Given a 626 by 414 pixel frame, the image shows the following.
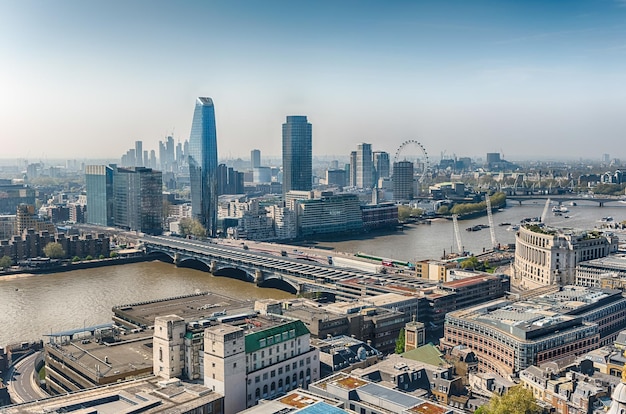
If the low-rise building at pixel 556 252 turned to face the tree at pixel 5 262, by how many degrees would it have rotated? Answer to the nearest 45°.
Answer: approximately 45° to its right

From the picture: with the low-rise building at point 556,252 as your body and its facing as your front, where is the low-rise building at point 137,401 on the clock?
the low-rise building at point 137,401 is roughly at 11 o'clock from the low-rise building at point 556,252.

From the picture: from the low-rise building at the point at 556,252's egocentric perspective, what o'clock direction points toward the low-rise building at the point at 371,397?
the low-rise building at the point at 371,397 is roughly at 11 o'clock from the low-rise building at the point at 556,252.

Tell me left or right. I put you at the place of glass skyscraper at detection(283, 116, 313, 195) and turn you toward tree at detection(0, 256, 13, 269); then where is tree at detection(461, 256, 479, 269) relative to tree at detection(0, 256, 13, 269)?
left

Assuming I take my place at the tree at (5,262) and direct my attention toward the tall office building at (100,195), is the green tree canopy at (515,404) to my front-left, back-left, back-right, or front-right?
back-right

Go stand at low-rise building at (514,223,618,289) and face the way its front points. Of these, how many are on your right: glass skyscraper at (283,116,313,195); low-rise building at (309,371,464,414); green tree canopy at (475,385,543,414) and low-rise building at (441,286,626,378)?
1

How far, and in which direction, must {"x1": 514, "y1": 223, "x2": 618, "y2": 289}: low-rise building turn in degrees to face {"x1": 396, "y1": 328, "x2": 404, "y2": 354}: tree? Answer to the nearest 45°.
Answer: approximately 45° to its left

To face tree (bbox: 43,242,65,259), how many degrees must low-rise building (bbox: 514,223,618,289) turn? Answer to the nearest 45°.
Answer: approximately 45° to its right

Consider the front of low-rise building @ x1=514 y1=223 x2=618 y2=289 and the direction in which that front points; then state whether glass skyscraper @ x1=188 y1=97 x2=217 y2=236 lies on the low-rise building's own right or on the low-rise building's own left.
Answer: on the low-rise building's own right

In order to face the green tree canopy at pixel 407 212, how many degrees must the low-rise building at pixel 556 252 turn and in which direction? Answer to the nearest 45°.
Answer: approximately 90° to its right

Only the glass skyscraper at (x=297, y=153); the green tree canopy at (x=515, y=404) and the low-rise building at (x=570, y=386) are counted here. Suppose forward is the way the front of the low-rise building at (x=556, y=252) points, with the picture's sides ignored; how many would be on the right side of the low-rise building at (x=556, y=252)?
1

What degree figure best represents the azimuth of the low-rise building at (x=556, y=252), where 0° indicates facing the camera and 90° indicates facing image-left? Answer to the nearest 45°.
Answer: approximately 45°

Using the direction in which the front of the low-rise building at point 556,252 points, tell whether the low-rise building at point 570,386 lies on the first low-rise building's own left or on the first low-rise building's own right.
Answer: on the first low-rise building's own left

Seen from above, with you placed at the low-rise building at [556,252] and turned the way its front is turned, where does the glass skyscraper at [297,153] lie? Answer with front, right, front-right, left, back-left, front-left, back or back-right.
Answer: right
